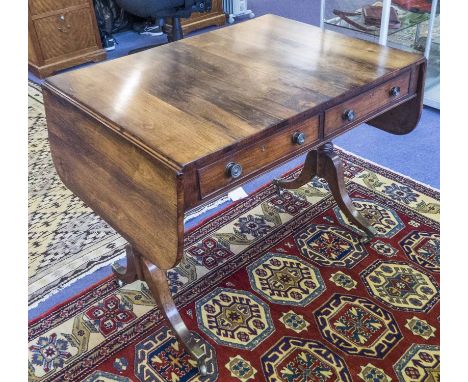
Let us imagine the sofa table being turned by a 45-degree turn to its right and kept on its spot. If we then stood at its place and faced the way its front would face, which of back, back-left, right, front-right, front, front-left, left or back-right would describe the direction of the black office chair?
back

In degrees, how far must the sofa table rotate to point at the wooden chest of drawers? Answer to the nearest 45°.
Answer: approximately 180°

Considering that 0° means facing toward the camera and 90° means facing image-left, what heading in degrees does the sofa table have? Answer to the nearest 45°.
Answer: approximately 315°

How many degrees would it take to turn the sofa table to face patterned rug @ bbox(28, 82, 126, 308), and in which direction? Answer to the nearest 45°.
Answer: approximately 180°
